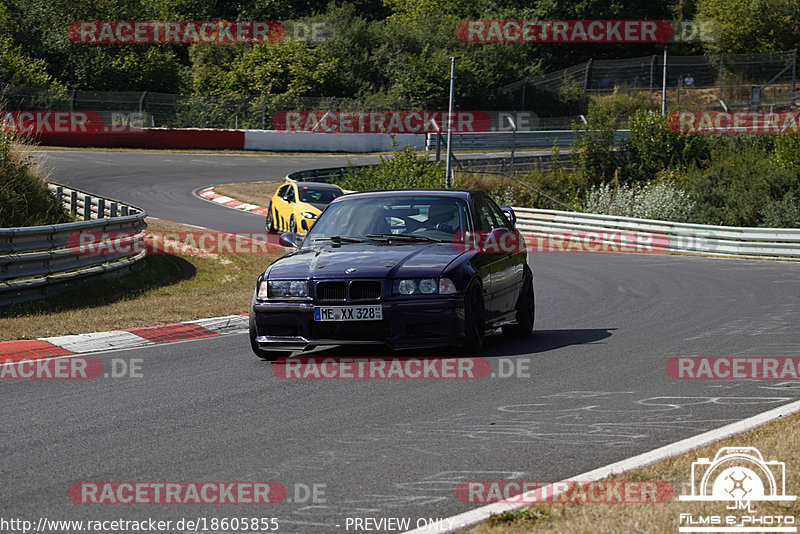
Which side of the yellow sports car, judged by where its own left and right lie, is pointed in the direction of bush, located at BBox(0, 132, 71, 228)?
right

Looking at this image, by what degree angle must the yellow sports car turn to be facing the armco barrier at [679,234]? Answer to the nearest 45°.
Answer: approximately 45° to its left

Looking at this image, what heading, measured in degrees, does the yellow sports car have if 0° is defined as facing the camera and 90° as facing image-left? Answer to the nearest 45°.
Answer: approximately 315°

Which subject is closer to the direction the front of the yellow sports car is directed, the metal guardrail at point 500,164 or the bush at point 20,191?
the bush

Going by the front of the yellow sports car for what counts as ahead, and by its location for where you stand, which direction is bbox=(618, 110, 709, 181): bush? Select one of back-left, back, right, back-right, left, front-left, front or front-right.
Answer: left

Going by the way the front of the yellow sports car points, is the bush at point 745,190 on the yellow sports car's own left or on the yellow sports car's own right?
on the yellow sports car's own left

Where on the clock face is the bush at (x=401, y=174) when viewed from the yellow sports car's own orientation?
The bush is roughly at 8 o'clock from the yellow sports car.

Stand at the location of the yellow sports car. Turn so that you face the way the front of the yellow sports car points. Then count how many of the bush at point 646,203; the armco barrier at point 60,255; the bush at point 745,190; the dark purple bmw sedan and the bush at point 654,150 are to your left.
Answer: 3

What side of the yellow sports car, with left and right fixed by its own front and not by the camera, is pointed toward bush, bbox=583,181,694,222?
left

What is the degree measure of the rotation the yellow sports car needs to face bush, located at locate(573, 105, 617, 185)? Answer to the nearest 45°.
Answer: approximately 90° to its left

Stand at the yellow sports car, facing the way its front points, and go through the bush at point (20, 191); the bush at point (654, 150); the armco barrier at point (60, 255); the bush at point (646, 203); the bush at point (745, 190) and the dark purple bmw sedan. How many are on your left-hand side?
3

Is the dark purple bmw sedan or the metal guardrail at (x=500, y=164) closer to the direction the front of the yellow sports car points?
the dark purple bmw sedan
